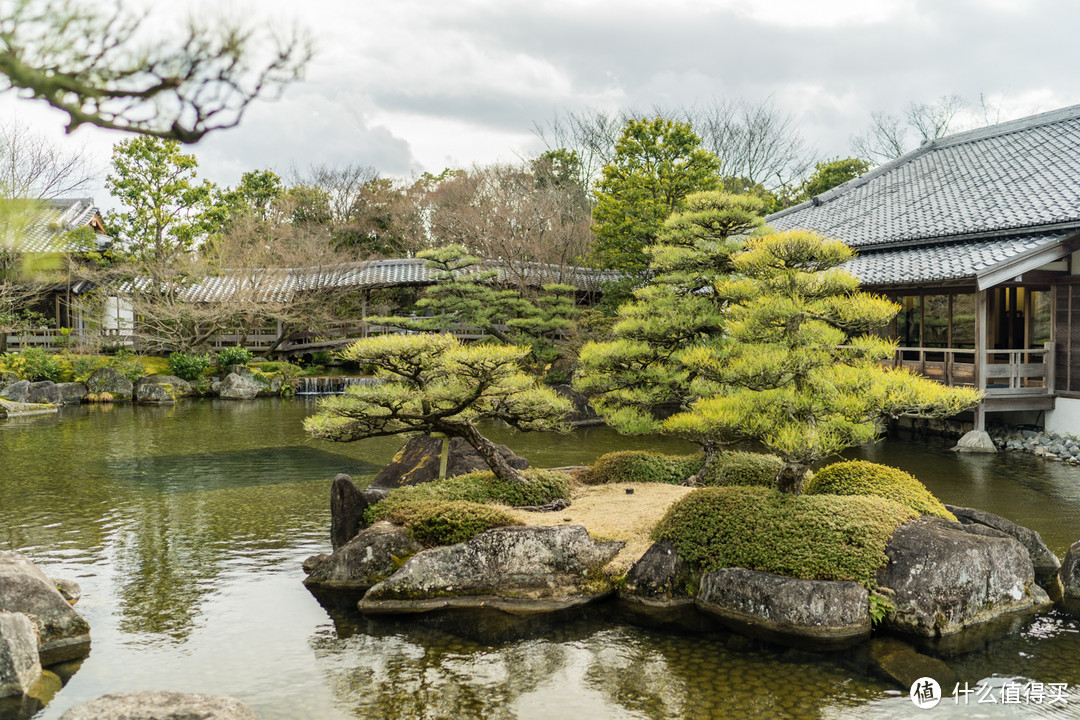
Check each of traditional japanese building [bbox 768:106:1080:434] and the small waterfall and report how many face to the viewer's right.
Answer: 0

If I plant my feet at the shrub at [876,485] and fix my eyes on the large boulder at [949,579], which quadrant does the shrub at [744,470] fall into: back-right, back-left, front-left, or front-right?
back-right

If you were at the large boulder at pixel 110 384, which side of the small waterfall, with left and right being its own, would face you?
right

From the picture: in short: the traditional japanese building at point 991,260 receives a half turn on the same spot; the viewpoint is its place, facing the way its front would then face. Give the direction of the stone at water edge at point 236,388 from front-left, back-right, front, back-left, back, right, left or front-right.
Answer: back-left

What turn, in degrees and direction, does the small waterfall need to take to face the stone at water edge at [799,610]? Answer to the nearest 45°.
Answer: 0° — it already faces it

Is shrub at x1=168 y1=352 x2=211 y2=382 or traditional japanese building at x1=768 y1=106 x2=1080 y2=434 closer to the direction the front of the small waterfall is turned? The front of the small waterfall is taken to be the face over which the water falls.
the traditional japanese building

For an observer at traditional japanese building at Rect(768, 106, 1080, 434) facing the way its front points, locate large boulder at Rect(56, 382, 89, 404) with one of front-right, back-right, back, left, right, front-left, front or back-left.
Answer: front-right

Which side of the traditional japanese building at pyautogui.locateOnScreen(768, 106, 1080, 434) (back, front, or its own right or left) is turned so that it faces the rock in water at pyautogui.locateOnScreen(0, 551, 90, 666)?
front

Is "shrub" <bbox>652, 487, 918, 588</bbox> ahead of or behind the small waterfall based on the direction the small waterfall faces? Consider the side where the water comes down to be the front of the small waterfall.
ahead

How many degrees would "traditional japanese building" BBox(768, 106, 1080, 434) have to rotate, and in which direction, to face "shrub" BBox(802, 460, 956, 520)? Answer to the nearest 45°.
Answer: approximately 45° to its left

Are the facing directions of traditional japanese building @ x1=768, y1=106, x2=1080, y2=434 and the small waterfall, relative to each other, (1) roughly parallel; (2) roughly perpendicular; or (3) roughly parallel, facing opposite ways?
roughly perpendicular

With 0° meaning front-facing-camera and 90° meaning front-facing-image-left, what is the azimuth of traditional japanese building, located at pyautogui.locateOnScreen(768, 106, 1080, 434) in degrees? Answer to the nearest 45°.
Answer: approximately 45°

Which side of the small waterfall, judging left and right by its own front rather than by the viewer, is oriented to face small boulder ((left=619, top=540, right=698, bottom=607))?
front

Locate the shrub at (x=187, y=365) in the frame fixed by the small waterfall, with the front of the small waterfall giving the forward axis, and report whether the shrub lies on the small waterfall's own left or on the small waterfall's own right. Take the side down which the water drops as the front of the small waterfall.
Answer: on the small waterfall's own right

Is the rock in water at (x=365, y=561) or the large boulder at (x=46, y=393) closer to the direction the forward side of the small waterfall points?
the rock in water
